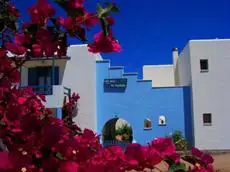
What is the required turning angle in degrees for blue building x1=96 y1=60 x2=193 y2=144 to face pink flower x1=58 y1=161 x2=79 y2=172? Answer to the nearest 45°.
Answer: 0° — it already faces it

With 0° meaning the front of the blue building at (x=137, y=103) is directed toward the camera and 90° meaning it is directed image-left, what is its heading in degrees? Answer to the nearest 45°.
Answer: approximately 0°

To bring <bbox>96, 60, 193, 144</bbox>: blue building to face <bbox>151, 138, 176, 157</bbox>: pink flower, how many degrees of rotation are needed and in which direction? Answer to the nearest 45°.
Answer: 0° — it already faces it

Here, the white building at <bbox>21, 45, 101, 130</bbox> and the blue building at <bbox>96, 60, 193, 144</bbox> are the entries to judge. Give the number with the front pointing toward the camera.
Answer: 2

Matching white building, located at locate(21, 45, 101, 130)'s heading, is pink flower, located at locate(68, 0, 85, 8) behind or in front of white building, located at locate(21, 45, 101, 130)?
in front

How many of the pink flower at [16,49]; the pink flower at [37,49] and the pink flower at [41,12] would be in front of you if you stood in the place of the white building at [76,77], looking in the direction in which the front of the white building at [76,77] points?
3

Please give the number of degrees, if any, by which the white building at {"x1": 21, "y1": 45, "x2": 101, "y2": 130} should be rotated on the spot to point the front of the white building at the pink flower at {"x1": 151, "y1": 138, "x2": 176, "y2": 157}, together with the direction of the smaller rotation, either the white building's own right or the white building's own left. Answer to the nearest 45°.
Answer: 0° — it already faces it

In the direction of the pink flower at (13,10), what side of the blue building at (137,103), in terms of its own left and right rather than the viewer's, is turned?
front

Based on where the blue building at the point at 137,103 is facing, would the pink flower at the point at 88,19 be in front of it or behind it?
in front

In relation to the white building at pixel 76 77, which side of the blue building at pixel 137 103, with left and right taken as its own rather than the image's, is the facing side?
right

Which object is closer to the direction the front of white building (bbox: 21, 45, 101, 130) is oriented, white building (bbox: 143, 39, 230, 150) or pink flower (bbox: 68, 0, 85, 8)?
the pink flower
